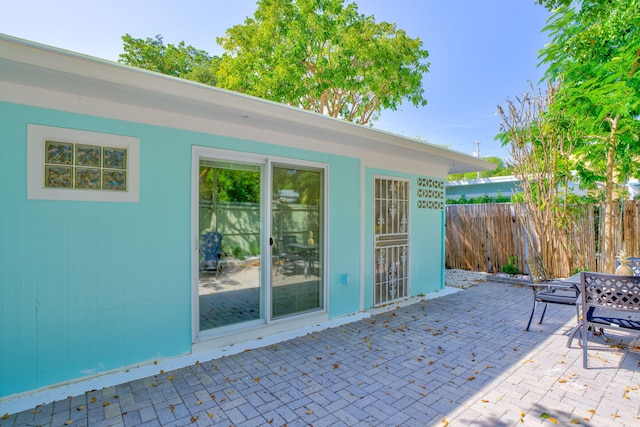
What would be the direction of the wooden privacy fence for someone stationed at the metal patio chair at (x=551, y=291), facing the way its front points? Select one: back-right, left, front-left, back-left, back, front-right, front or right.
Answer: back-left

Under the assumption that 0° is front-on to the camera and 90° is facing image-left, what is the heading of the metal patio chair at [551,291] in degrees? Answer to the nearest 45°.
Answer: approximately 315°

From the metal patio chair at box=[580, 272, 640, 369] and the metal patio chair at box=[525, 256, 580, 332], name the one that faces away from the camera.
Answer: the metal patio chair at box=[580, 272, 640, 369]

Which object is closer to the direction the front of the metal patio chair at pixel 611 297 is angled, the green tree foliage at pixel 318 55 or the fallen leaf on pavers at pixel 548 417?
the green tree foliage

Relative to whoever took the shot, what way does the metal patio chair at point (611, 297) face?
facing away from the viewer
